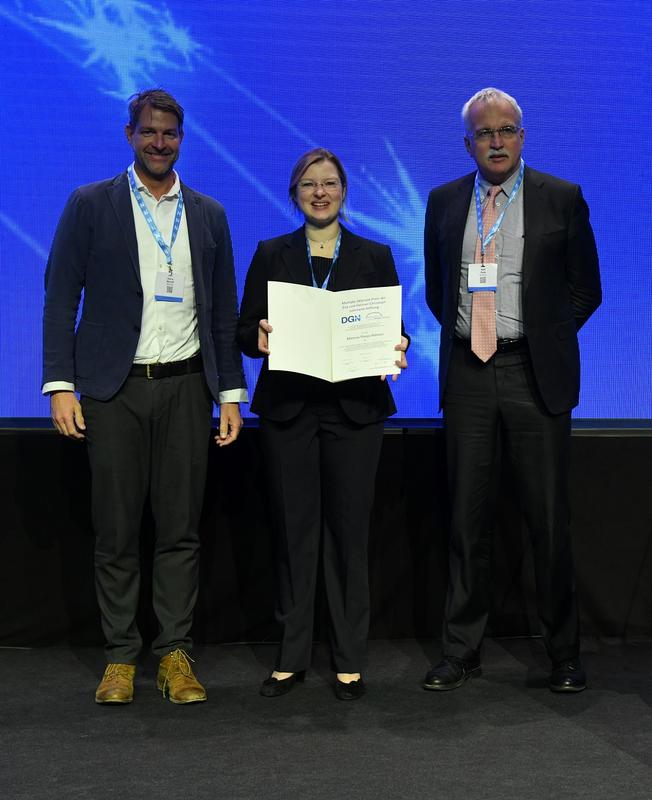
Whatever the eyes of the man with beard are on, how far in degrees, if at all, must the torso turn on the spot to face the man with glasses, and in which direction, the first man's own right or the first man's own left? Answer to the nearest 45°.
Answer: approximately 90° to the first man's own left

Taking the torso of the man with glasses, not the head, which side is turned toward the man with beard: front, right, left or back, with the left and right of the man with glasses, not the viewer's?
right

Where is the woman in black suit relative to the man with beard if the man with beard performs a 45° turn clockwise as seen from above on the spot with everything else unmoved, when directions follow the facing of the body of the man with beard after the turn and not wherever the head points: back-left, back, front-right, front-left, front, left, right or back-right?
back-left

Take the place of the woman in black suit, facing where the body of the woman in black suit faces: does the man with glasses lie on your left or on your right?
on your left
